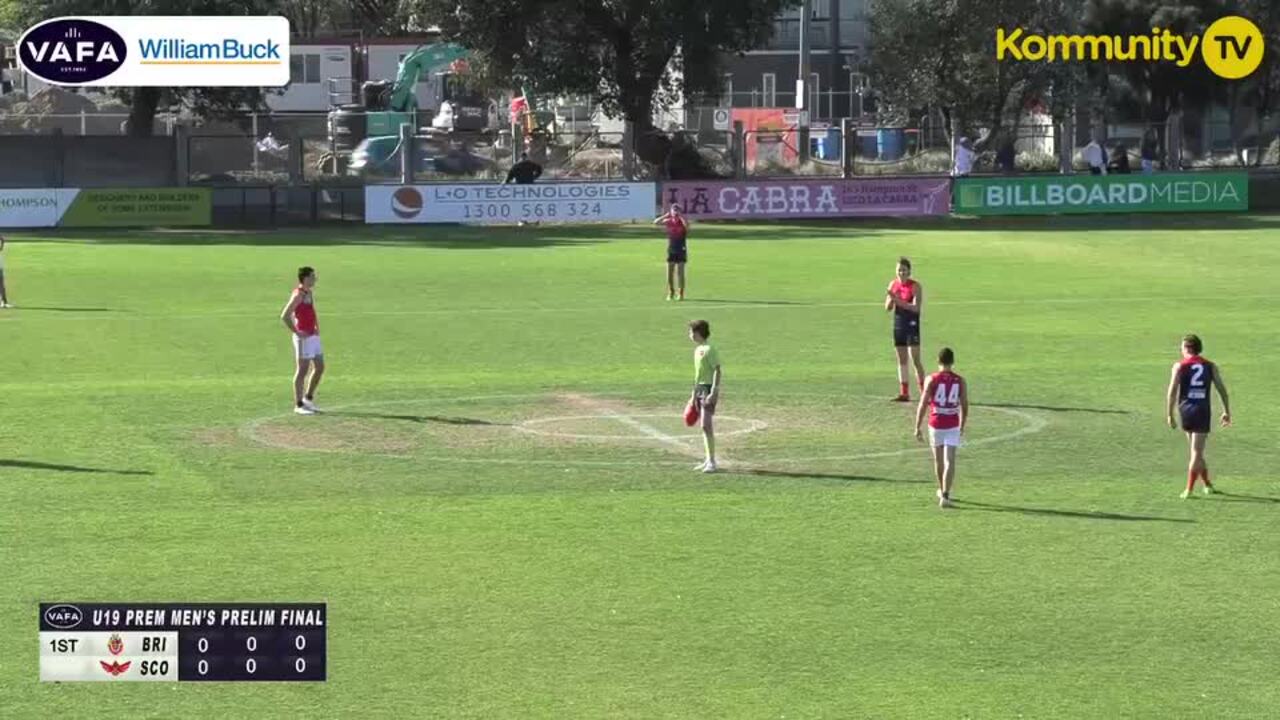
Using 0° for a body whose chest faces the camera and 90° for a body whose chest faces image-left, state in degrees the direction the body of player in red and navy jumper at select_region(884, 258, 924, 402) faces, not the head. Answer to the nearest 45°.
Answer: approximately 45°

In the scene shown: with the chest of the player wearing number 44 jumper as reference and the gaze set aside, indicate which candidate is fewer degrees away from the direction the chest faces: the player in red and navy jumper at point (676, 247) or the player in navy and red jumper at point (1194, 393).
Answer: the player in red and navy jumper

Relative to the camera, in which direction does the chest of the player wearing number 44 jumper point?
away from the camera

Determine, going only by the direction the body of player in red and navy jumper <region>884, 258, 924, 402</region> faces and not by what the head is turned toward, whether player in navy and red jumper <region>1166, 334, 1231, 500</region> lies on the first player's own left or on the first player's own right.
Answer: on the first player's own left

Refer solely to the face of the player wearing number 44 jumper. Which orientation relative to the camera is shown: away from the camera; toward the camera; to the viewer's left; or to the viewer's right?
away from the camera

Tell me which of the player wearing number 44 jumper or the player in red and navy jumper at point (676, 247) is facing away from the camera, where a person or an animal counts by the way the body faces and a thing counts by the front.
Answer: the player wearing number 44 jumper

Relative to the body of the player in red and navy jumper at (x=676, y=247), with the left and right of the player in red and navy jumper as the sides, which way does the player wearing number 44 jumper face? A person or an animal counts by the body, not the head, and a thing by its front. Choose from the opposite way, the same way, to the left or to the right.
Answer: the opposite way

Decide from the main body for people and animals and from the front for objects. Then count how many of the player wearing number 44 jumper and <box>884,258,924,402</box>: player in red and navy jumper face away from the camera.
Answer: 1

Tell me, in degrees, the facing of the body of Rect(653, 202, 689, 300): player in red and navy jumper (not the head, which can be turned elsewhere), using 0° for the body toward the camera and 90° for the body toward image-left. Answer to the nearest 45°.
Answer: approximately 0°

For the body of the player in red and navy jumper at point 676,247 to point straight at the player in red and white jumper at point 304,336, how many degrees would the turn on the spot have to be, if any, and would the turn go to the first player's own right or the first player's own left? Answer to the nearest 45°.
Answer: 0° — they already face them
